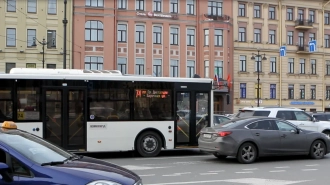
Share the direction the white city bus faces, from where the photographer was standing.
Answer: facing to the right of the viewer

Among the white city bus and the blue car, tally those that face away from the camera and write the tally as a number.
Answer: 0

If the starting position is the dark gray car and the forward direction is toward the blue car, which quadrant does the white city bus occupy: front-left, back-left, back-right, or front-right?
front-right

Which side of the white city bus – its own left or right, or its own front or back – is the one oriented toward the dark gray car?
front

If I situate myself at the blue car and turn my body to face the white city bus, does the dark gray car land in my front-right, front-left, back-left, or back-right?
front-right

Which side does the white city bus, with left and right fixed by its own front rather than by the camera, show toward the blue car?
right

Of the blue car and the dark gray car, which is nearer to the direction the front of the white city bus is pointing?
the dark gray car
